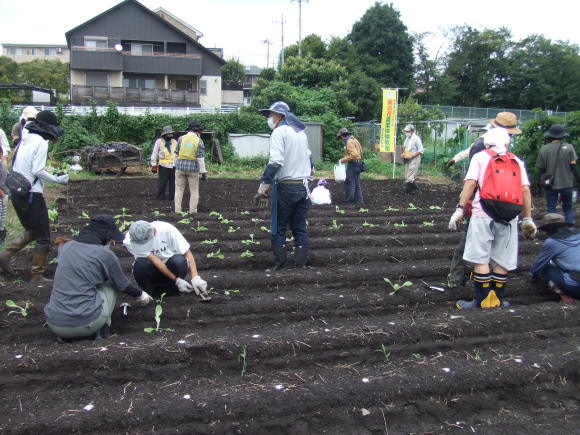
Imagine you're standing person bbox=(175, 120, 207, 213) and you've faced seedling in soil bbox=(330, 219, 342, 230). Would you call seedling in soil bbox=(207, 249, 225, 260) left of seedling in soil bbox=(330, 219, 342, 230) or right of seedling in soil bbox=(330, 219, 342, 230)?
right

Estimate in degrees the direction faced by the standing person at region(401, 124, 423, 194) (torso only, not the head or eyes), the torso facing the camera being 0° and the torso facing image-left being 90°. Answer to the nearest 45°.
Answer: approximately 45°

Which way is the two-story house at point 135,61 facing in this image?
toward the camera

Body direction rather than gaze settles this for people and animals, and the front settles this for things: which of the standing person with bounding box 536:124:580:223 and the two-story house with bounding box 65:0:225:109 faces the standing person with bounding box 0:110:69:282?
the two-story house

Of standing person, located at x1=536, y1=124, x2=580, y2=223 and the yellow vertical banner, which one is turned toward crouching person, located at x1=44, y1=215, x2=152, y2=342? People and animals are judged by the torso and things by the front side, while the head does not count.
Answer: the yellow vertical banner

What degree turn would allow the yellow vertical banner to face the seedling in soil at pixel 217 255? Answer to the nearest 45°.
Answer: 0° — it already faces it

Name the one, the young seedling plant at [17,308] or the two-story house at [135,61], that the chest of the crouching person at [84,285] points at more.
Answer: the two-story house

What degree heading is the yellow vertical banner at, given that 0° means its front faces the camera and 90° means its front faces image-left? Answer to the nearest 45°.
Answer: approximately 0°

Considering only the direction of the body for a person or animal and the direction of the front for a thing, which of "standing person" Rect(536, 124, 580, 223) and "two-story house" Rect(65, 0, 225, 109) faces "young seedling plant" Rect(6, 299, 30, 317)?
the two-story house

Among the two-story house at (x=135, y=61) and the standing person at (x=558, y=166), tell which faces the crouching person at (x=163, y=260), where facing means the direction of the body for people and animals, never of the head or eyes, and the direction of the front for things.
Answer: the two-story house

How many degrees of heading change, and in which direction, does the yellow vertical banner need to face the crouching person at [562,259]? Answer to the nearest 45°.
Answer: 0° — it already faces them
